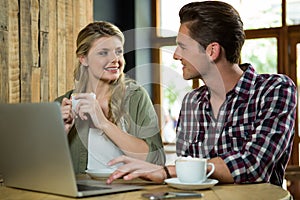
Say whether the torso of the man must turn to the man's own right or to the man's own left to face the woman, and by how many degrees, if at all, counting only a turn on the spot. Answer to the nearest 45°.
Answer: approximately 90° to the man's own right

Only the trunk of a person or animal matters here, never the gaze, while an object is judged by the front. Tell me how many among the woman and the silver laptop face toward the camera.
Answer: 1

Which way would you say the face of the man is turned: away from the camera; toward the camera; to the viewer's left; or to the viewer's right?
to the viewer's left

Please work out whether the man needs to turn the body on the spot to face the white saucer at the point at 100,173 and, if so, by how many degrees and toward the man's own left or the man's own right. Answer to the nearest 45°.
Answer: approximately 45° to the man's own right

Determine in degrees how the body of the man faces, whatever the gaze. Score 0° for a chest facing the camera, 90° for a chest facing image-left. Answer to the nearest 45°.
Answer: approximately 45°

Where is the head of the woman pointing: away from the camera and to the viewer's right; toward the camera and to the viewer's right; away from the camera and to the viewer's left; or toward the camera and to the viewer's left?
toward the camera and to the viewer's right

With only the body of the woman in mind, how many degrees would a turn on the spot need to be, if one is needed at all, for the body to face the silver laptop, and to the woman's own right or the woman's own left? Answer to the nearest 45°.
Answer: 0° — they already face it

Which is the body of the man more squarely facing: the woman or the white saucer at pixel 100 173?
the white saucer

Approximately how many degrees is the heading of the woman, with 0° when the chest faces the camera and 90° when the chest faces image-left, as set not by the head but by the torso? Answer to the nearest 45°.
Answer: approximately 0°
